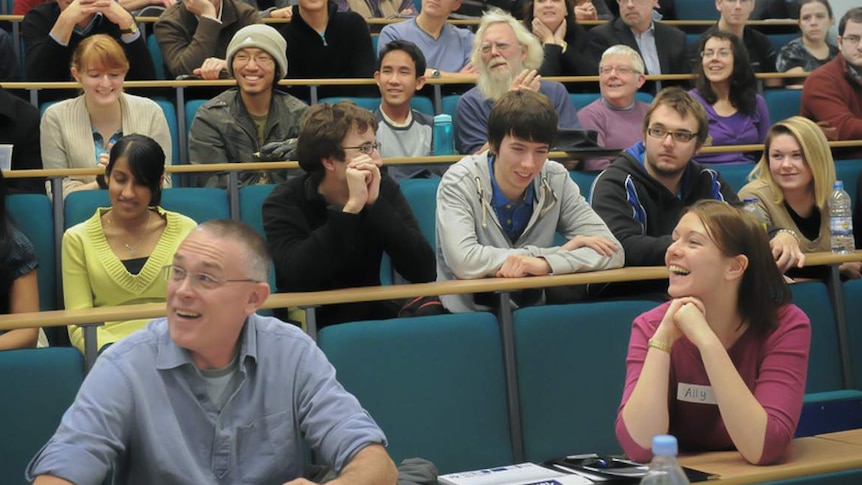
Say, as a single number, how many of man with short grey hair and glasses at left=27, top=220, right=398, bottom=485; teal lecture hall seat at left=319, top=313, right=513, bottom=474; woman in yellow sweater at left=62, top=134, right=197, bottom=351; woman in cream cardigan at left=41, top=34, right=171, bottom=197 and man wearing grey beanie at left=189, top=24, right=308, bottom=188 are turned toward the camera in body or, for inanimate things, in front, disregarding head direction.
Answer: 5

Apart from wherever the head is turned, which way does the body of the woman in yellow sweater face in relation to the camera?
toward the camera

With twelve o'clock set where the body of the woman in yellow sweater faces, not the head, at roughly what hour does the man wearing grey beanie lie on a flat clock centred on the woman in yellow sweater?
The man wearing grey beanie is roughly at 7 o'clock from the woman in yellow sweater.

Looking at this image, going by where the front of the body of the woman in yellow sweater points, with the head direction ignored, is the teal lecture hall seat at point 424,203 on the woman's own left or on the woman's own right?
on the woman's own left

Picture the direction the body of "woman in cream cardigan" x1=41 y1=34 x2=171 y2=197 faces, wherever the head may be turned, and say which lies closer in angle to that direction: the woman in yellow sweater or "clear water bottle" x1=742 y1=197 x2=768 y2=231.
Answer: the woman in yellow sweater

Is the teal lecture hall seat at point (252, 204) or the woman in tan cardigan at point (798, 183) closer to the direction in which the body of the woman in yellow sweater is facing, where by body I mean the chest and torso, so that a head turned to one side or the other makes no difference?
the woman in tan cardigan

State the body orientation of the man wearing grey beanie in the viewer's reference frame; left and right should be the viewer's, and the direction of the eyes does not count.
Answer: facing the viewer

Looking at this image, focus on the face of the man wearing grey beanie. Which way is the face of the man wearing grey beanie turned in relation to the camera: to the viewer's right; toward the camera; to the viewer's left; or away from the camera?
toward the camera

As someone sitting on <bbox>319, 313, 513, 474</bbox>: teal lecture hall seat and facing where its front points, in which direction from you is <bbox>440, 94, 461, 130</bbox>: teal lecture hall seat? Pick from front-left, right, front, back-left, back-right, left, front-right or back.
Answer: back

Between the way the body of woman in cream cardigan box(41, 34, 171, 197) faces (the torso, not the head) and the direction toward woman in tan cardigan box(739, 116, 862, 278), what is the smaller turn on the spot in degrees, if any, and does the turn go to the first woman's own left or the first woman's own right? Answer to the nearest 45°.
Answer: approximately 45° to the first woman's own left

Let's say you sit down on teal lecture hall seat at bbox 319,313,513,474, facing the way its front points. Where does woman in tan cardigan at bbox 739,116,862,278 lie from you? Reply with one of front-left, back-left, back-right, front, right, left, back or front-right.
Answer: back-left

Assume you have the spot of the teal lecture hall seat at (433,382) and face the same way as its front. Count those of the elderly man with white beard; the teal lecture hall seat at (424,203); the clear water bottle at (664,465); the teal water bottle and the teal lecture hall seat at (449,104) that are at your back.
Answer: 4

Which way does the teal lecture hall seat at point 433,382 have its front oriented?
toward the camera

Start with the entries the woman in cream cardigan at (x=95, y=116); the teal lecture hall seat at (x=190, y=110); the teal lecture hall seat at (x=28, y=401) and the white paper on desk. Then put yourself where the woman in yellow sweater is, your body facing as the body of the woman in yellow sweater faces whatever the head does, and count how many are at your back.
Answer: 2

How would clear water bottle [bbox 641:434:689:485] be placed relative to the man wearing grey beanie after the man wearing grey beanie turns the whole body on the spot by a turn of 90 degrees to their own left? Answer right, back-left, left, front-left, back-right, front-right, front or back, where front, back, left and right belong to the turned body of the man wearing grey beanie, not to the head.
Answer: right

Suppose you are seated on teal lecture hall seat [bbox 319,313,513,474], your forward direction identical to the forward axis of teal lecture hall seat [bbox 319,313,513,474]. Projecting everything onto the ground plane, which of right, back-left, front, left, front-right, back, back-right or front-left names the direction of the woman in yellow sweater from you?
back-right

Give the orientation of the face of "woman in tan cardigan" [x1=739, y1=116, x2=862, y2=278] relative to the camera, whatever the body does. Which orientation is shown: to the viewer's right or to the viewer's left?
to the viewer's left

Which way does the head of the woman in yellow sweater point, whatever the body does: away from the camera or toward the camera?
toward the camera
